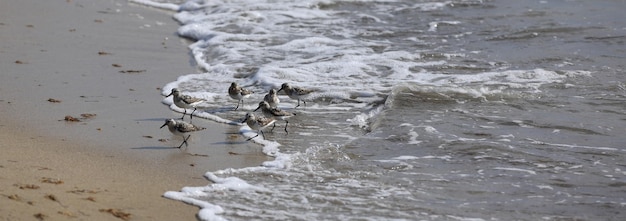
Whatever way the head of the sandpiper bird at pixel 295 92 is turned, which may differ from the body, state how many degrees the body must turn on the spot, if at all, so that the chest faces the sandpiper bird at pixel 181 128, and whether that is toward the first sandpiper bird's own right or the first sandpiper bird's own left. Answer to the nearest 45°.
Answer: approximately 45° to the first sandpiper bird's own left

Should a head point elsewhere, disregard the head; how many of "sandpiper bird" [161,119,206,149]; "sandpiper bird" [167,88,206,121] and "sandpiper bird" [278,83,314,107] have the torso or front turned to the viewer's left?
3

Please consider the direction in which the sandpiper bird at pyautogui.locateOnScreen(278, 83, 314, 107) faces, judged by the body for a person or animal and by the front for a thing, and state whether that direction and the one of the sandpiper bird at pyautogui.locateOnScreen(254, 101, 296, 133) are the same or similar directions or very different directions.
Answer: same or similar directions

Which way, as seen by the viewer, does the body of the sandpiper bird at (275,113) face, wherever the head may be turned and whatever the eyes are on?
to the viewer's left

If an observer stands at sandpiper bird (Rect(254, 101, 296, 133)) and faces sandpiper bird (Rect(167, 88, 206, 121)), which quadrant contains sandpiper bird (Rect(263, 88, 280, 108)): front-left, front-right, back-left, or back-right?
front-right

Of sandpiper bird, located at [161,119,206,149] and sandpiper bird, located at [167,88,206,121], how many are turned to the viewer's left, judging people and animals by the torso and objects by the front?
2

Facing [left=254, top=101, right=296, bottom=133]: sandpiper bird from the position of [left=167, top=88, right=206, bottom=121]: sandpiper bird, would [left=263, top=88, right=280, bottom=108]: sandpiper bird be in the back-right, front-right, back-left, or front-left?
front-left

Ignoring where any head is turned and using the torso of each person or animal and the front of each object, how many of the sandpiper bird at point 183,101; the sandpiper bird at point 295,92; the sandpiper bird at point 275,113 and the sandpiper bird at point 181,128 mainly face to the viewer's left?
4

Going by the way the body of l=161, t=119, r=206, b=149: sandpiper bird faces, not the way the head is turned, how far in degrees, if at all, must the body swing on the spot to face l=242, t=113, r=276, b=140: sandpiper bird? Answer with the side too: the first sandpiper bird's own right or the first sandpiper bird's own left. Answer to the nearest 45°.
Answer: approximately 180°

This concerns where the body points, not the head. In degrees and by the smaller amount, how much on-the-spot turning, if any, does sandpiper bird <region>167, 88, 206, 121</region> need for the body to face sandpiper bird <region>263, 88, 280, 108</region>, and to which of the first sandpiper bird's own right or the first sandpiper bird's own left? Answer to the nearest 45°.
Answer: approximately 180°

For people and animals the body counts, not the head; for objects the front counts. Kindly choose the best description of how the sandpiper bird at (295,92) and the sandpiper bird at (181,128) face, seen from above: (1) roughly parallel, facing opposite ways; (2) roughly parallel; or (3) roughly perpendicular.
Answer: roughly parallel

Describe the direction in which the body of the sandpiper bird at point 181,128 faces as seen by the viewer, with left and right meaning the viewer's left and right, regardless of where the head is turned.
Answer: facing to the left of the viewer

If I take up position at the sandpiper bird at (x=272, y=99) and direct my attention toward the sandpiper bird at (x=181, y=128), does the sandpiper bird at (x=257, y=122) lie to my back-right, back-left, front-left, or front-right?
front-left

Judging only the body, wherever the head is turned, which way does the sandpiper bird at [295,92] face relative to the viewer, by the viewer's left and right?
facing to the left of the viewer

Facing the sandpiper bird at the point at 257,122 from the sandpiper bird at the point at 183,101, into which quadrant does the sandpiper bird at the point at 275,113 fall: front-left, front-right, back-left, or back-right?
front-left

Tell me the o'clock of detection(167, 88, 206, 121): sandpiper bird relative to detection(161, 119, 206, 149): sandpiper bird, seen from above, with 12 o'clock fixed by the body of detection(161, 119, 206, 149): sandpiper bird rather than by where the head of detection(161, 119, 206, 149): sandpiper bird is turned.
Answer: detection(167, 88, 206, 121): sandpiper bird is roughly at 3 o'clock from detection(161, 119, 206, 149): sandpiper bird.

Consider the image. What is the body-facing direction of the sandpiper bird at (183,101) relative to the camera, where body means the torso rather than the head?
to the viewer's left

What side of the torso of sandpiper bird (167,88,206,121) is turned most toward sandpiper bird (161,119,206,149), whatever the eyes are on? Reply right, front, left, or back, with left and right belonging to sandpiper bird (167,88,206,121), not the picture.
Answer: left
